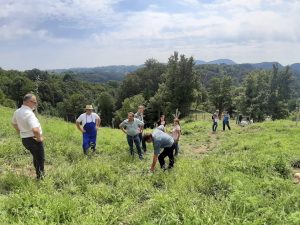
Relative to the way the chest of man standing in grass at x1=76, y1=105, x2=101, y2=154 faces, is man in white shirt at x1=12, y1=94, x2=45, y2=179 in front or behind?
in front

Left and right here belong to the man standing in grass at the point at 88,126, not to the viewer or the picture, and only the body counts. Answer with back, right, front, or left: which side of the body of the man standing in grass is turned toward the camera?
front
